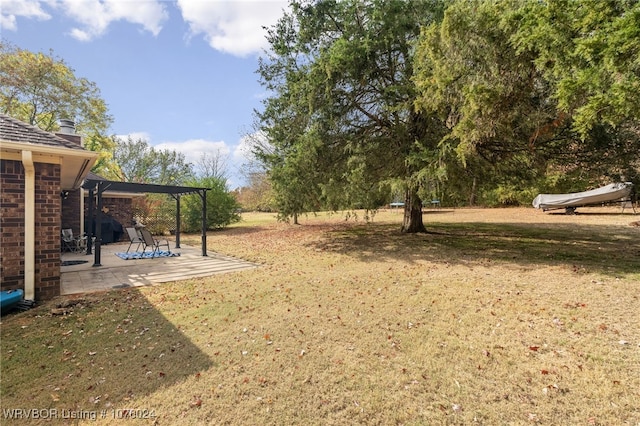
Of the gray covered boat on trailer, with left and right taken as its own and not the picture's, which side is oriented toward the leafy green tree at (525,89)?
right

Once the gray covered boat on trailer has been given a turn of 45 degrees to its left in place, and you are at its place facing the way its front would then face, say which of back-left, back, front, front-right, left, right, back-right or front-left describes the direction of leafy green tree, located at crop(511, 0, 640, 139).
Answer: back-right
